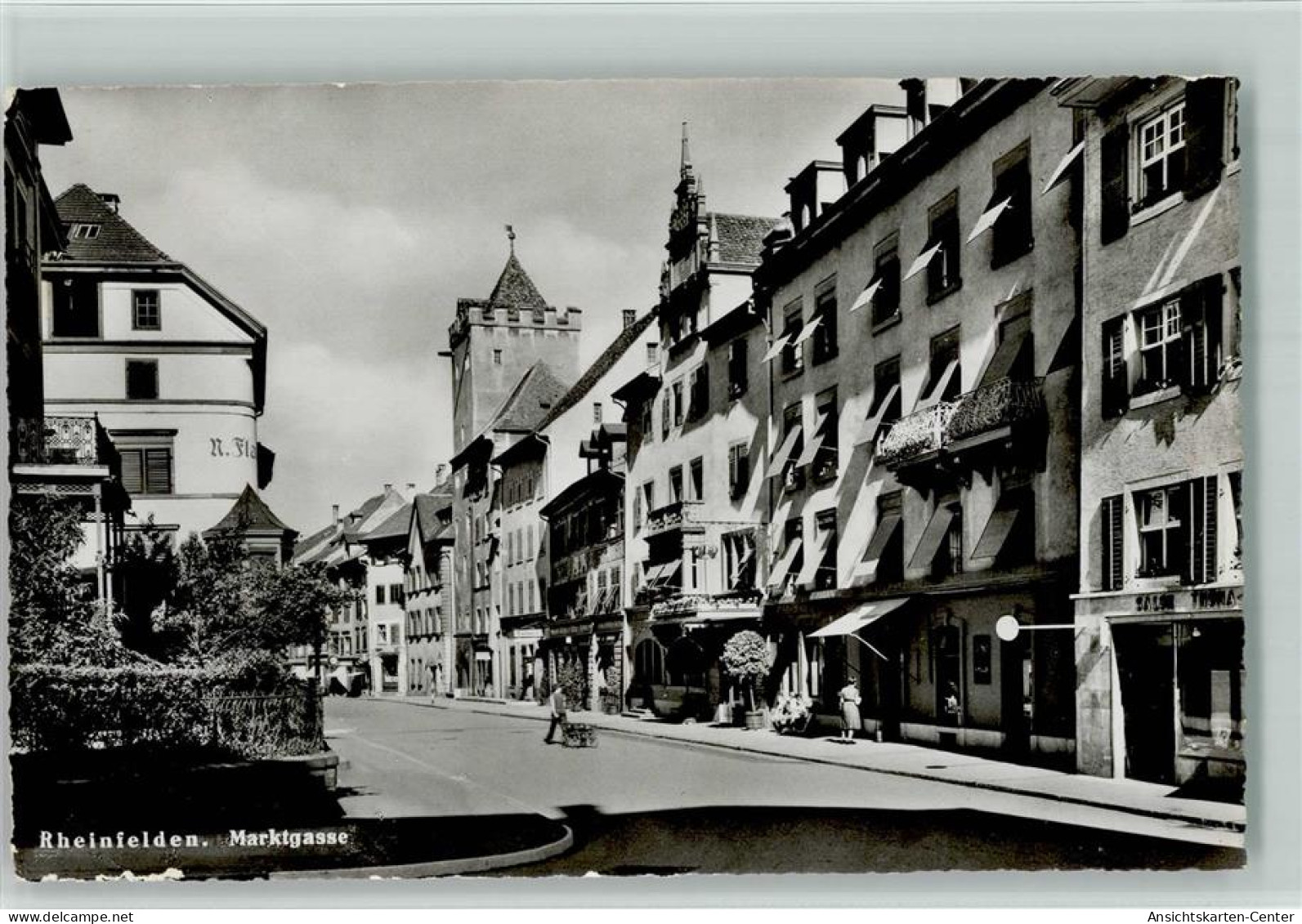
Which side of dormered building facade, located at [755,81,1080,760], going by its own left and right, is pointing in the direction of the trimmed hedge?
front

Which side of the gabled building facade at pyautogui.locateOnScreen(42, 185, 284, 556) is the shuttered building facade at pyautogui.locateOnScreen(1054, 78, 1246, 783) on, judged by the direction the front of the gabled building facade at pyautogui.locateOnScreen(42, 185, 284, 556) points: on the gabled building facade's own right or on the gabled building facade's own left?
on the gabled building facade's own left

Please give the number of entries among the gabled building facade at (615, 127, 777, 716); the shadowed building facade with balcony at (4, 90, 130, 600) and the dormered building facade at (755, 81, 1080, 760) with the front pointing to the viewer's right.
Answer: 1

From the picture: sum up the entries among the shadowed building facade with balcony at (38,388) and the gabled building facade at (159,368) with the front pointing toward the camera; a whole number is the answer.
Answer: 1

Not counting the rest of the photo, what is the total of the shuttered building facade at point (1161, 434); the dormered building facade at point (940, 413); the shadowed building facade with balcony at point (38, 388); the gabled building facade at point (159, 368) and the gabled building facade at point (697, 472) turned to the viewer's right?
1

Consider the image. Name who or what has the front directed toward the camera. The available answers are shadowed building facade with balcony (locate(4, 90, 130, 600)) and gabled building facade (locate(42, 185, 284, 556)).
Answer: gabled building facade (locate(42, 185, 284, 556))

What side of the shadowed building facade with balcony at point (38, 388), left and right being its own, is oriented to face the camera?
right

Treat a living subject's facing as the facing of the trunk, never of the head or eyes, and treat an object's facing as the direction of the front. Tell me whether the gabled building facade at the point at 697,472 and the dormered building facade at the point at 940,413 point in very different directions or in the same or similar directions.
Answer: same or similar directions

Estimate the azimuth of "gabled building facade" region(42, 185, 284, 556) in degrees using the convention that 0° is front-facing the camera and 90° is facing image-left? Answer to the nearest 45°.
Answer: approximately 0°

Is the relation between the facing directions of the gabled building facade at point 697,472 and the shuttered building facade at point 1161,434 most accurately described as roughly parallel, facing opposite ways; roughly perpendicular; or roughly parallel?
roughly parallel

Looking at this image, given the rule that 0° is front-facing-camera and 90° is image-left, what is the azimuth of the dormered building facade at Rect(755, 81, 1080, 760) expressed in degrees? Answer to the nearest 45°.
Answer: approximately 45°

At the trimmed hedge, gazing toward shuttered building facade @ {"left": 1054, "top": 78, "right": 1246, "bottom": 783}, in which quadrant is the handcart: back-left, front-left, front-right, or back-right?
front-left

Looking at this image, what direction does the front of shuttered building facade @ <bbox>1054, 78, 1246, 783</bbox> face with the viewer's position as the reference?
facing the viewer and to the left of the viewer

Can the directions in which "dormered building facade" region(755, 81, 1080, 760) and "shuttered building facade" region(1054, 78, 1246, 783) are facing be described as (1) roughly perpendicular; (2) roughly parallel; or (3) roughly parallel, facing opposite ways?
roughly parallel
